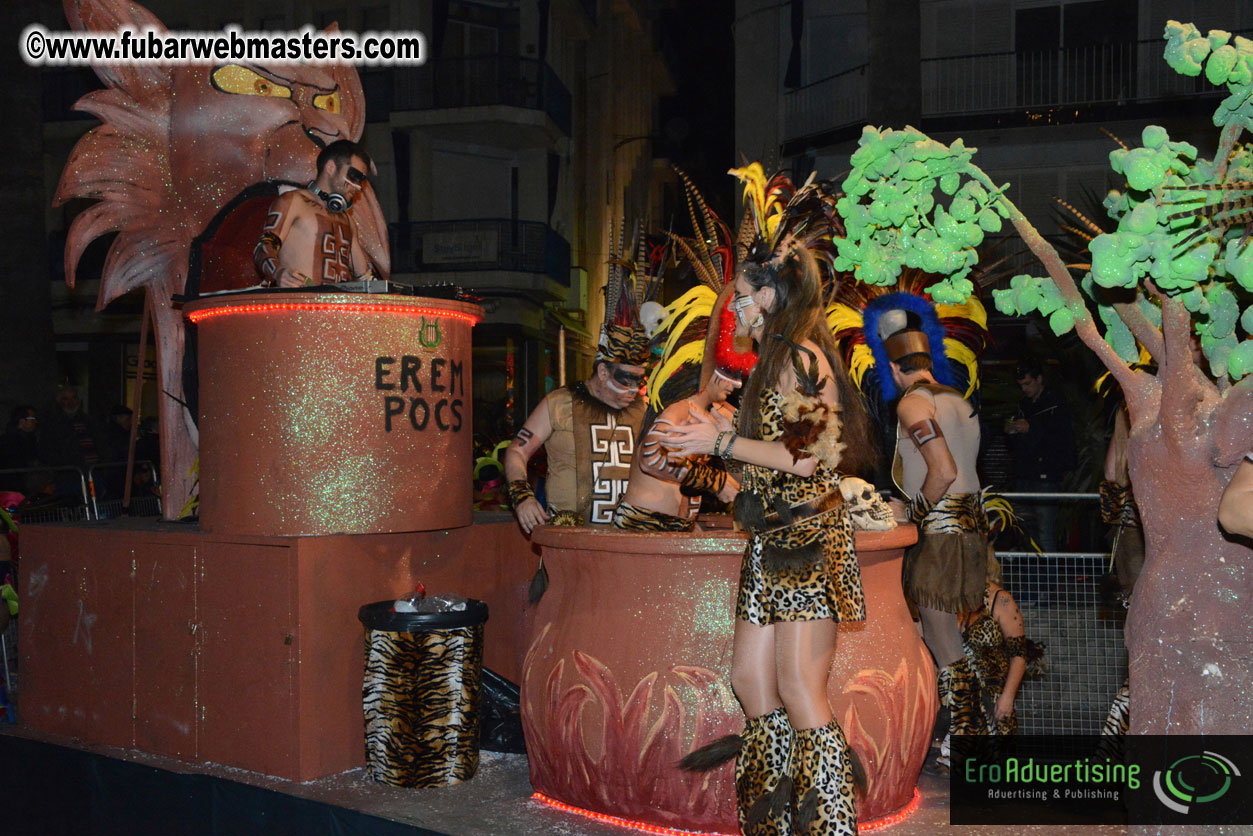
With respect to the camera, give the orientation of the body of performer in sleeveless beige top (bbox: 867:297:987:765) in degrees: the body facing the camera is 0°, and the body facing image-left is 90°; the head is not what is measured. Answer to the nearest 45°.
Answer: approximately 135°

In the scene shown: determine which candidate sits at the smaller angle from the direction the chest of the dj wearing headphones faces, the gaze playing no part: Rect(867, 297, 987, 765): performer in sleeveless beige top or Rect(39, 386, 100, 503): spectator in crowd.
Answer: the performer in sleeveless beige top

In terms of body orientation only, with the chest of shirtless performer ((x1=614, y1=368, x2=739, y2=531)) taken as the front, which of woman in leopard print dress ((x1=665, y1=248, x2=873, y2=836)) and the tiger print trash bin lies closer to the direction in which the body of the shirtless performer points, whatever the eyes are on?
the woman in leopard print dress

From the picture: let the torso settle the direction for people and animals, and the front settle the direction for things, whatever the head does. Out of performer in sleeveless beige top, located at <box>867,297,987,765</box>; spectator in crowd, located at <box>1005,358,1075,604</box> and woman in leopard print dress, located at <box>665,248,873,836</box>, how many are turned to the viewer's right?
0

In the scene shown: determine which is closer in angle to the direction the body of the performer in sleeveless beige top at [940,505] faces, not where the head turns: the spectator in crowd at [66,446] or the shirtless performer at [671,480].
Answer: the spectator in crowd

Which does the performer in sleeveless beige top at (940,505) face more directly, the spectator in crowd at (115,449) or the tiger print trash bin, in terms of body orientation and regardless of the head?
the spectator in crowd

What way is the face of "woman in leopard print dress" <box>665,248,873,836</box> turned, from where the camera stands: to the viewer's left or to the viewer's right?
to the viewer's left

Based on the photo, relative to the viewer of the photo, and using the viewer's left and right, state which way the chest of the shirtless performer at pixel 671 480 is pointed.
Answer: facing to the right of the viewer

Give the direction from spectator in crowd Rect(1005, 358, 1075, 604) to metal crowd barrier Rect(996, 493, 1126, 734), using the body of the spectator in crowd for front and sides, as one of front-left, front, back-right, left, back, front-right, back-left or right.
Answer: front-left

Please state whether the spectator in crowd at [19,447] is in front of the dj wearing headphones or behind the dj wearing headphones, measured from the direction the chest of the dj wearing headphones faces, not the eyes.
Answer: behind

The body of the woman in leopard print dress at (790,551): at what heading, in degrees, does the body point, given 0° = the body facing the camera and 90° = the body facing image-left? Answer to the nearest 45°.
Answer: approximately 90°

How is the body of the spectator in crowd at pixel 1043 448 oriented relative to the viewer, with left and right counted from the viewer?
facing the viewer and to the left of the viewer
